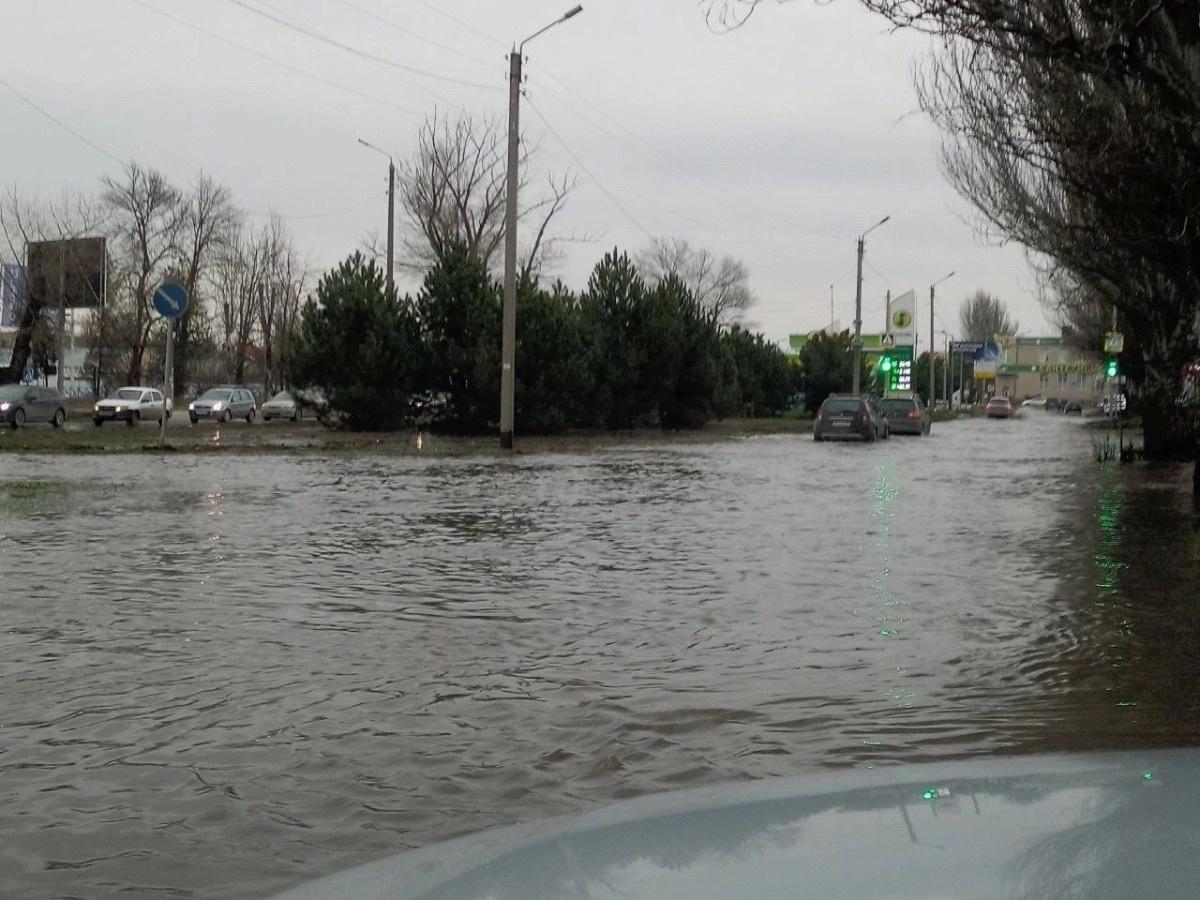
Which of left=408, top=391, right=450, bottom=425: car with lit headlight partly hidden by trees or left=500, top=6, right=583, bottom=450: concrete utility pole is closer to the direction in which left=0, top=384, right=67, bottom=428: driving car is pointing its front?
the concrete utility pole

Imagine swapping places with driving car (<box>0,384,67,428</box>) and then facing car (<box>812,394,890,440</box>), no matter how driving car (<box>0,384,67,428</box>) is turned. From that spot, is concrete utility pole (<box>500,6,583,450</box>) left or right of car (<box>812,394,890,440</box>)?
right

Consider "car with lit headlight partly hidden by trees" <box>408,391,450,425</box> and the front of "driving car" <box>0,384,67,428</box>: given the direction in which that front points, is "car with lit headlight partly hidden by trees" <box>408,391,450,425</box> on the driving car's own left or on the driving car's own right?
on the driving car's own left

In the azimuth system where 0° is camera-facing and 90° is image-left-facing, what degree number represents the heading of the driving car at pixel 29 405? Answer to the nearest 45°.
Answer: approximately 45°

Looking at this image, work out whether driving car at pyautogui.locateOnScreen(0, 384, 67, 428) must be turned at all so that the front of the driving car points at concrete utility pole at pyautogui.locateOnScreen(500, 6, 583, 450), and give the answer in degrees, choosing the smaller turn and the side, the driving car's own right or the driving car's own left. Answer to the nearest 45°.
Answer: approximately 90° to the driving car's own left

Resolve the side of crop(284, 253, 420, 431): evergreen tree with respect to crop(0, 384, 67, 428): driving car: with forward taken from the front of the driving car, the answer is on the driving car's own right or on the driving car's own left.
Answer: on the driving car's own left

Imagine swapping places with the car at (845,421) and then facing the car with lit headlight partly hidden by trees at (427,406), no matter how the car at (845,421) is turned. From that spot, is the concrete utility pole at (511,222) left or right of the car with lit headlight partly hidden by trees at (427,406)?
left

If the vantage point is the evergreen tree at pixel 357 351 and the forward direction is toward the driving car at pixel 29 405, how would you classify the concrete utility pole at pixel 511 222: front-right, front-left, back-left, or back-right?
back-left
